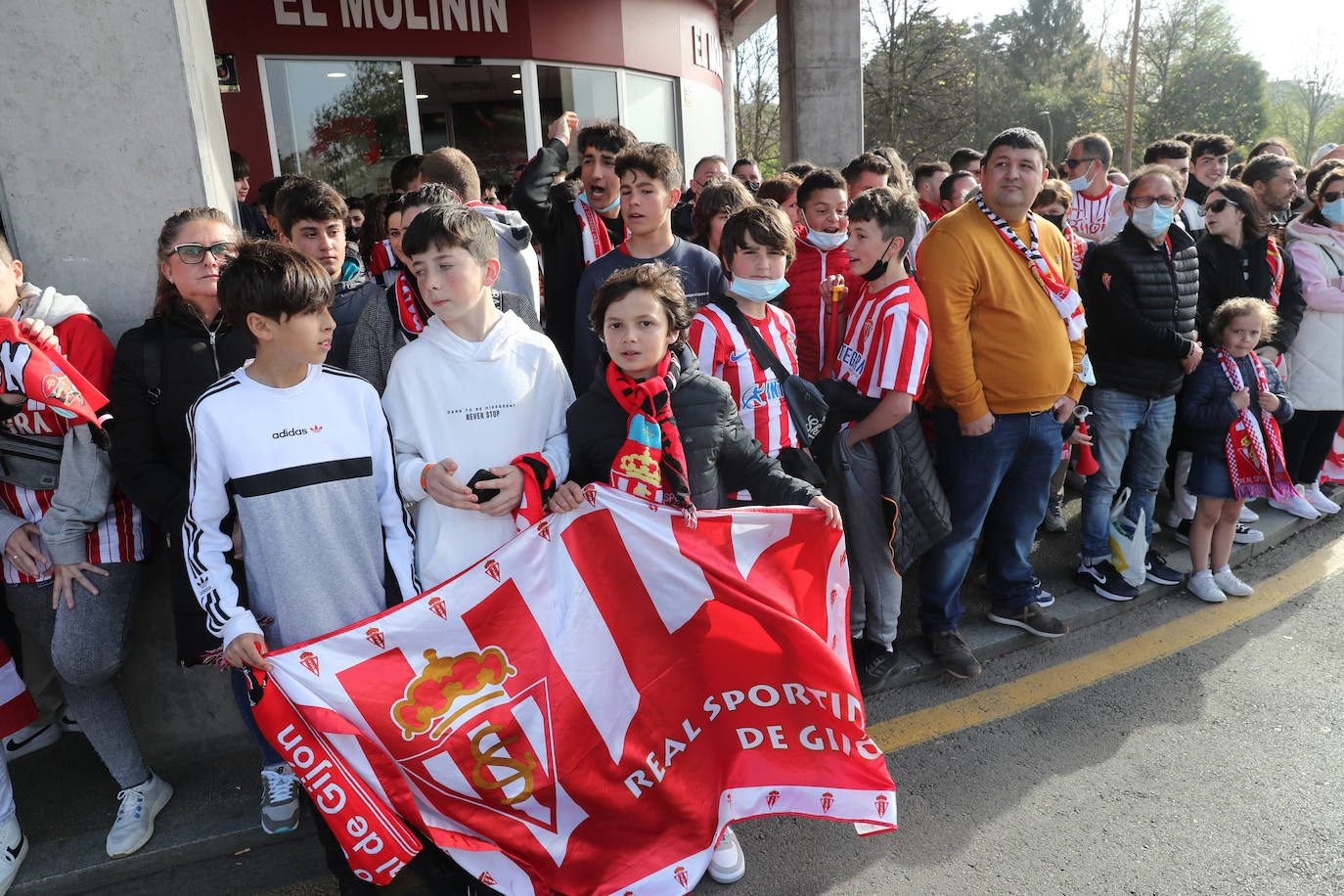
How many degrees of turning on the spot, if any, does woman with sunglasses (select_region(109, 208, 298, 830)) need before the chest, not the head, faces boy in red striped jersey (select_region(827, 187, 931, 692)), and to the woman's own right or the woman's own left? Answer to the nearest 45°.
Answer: approximately 45° to the woman's own left

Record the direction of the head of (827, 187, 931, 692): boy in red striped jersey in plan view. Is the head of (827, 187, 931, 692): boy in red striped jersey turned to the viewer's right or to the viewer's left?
to the viewer's left

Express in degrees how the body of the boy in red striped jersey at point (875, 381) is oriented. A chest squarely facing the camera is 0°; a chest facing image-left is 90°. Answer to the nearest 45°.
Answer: approximately 45°

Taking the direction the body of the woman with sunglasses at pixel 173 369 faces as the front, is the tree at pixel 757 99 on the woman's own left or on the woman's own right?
on the woman's own left

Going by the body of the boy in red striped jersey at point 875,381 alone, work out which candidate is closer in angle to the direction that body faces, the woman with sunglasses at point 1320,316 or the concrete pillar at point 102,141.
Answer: the concrete pillar

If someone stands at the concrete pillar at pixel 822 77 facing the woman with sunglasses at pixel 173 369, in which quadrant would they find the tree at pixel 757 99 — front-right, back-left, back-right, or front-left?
back-right

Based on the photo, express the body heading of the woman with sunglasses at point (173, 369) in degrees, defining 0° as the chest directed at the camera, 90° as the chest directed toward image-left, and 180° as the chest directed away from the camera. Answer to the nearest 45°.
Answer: approximately 315°

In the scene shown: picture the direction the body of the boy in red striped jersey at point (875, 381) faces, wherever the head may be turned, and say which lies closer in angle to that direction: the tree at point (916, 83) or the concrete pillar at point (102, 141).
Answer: the concrete pillar

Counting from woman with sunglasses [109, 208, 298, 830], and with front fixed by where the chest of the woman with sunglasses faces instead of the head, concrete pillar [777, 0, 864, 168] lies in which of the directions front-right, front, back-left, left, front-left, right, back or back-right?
left

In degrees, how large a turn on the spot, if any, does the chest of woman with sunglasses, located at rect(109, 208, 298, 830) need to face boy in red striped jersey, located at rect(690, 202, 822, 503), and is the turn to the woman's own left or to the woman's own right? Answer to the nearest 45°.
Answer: approximately 45° to the woman's own left

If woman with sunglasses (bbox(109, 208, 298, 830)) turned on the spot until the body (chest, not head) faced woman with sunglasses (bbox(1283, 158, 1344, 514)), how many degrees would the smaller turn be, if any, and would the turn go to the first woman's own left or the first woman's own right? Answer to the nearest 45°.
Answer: approximately 45° to the first woman's own left

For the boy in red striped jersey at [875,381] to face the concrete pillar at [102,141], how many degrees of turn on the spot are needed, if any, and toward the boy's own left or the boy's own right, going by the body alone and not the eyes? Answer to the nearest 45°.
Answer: approximately 45° to the boy's own right

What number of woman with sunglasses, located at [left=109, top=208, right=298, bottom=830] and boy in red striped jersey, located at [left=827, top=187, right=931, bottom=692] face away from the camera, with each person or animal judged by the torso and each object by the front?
0
